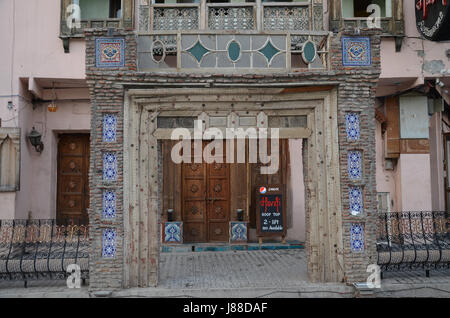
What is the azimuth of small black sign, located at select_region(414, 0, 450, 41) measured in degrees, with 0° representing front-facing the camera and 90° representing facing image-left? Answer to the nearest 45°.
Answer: approximately 0°

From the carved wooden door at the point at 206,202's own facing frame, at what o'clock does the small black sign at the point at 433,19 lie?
The small black sign is roughly at 10 o'clock from the carved wooden door.

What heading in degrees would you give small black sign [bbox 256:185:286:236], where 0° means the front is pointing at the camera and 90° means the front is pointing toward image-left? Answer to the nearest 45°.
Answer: approximately 0°

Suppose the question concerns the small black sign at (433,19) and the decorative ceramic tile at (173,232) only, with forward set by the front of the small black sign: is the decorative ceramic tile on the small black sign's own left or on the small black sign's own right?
on the small black sign's own right

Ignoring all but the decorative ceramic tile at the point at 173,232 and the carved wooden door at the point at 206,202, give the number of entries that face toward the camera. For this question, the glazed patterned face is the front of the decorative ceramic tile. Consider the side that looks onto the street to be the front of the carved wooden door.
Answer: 2

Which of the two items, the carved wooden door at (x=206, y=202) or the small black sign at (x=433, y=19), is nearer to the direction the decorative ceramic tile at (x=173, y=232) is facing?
the small black sign

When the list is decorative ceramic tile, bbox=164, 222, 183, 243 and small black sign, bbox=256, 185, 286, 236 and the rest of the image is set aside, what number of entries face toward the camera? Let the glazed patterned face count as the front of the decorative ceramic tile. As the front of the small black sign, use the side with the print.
2
